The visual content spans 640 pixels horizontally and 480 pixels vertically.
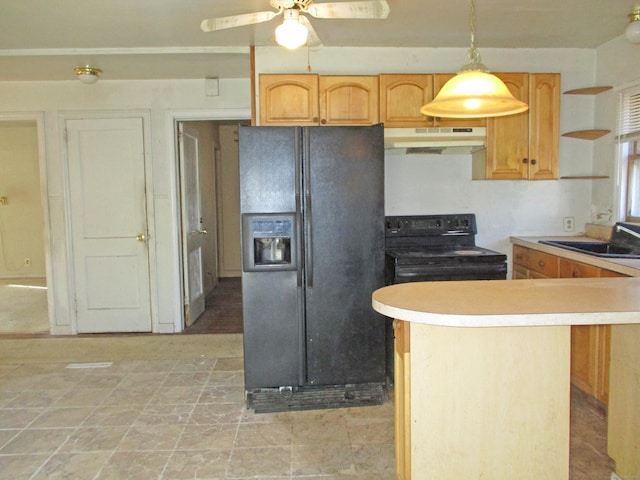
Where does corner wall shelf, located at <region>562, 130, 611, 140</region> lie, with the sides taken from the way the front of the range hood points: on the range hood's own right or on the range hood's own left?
on the range hood's own left

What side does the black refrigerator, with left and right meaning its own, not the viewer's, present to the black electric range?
left

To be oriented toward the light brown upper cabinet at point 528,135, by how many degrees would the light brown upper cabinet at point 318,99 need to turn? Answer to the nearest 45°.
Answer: approximately 90° to its left

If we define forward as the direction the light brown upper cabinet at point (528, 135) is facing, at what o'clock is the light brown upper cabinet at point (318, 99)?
the light brown upper cabinet at point (318, 99) is roughly at 2 o'clock from the light brown upper cabinet at point (528, 135).
